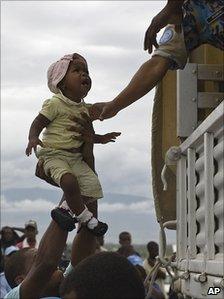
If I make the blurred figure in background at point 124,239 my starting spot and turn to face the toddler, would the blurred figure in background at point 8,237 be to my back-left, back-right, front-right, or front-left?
front-right

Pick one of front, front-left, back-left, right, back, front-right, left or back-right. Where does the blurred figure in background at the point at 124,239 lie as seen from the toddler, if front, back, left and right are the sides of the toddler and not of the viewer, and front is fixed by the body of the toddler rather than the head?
back-left

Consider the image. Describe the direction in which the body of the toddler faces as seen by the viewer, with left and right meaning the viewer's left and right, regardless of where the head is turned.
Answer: facing the viewer and to the right of the viewer

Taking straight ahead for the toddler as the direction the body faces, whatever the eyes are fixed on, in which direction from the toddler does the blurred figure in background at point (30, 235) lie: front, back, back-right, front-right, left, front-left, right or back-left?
back-left

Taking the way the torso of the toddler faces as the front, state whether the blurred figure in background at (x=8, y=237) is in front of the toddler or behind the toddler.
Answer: behind

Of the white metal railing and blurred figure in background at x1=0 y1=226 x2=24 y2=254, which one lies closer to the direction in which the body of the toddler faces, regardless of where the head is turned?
the white metal railing

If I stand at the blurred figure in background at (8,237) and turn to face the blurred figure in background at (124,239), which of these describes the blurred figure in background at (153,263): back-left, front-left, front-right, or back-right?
front-right

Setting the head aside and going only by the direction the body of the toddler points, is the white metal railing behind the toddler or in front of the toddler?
in front

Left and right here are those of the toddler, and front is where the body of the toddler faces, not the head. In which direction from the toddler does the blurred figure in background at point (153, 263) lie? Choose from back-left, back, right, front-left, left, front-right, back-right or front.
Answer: back-left
